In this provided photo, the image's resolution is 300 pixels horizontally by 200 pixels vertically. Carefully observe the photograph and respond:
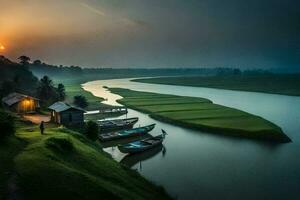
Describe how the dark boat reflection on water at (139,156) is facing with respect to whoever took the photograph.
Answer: facing away from the viewer and to the right of the viewer
